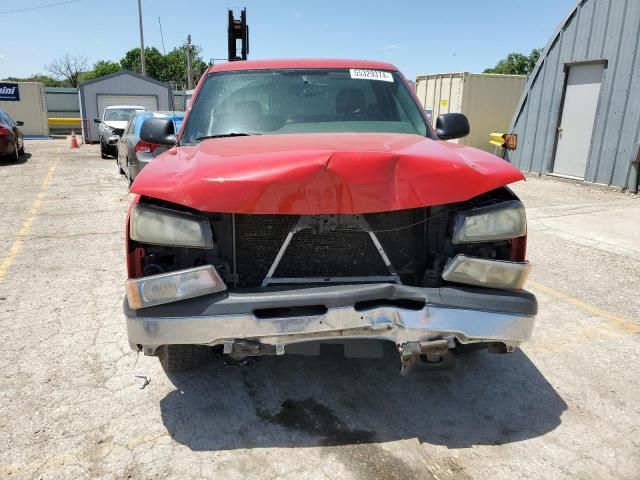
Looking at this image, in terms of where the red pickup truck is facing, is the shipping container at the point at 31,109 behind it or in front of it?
behind

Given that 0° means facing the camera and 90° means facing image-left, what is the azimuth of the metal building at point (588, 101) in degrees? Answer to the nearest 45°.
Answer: approximately 45°

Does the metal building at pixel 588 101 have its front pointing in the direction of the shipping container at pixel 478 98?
no

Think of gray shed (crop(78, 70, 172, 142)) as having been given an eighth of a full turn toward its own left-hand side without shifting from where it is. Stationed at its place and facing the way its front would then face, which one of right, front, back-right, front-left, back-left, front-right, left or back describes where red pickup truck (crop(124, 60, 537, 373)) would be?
front-right

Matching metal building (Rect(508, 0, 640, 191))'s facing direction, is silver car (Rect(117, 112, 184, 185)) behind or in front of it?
in front

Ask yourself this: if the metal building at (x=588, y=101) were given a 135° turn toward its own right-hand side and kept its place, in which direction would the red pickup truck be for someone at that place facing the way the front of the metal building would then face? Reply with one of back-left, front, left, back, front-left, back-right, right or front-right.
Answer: back

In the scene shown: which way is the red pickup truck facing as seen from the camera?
toward the camera

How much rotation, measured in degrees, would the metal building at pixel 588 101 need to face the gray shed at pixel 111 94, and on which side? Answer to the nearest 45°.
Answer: approximately 45° to its right

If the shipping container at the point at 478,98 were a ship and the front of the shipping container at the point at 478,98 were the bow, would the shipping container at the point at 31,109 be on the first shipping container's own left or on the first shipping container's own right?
on the first shipping container's own right

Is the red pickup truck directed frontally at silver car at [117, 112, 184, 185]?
no

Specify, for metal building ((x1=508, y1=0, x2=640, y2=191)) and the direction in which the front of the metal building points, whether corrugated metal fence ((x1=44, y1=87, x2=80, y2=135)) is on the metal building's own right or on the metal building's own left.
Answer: on the metal building's own right

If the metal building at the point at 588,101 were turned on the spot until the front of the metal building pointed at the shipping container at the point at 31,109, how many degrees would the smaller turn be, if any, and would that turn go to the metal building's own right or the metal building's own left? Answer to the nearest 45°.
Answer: approximately 45° to the metal building's own right

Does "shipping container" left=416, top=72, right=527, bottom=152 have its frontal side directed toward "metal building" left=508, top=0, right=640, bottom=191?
no

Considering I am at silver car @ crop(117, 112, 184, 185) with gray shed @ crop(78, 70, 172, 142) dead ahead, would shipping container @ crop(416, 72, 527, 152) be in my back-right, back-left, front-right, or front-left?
front-right

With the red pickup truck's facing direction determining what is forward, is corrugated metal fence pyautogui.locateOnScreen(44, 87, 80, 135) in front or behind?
behind

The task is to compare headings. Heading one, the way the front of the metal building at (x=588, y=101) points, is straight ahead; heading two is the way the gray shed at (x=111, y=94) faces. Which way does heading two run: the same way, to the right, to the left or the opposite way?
to the left

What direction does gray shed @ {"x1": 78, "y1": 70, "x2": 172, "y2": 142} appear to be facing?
toward the camera

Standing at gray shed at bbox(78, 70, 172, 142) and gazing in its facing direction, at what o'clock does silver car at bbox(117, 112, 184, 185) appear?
The silver car is roughly at 12 o'clock from the gray shed.
